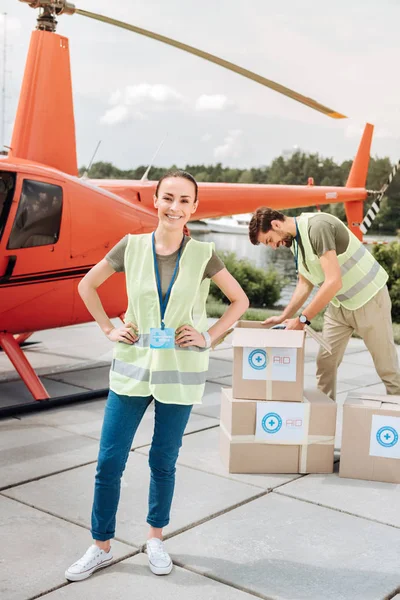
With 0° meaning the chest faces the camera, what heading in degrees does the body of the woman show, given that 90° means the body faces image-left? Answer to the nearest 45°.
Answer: approximately 0°

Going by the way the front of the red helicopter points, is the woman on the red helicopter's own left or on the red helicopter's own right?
on the red helicopter's own left

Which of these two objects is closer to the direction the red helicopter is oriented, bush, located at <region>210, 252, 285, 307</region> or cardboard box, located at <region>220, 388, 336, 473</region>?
the cardboard box

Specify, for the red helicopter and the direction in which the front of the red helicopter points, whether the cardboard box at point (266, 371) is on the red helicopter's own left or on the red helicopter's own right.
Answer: on the red helicopter's own left

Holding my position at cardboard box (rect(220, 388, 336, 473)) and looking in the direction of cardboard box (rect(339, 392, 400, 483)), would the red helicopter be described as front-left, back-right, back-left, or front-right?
back-left

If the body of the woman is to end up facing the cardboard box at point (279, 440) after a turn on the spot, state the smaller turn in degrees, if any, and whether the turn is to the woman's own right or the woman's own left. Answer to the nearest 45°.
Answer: approximately 135° to the woman's own left

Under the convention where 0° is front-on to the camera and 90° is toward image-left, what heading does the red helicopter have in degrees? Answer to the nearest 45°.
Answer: approximately 45°

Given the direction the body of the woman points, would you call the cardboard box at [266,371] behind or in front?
behind

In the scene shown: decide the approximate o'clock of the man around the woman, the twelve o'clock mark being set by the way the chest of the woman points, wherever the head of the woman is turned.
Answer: The man is roughly at 7 o'clock from the woman.

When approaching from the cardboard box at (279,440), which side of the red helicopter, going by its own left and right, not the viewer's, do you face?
left
